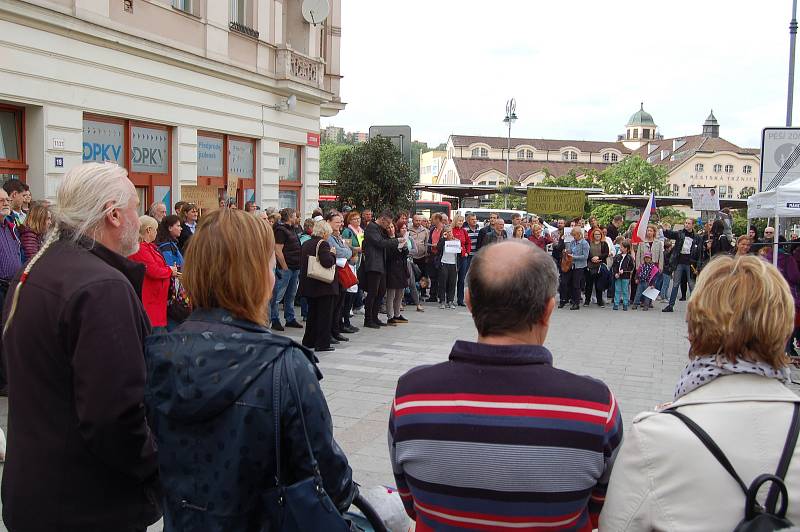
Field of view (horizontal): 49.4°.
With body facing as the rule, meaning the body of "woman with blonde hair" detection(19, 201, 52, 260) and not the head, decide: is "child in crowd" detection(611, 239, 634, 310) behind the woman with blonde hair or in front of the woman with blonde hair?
in front

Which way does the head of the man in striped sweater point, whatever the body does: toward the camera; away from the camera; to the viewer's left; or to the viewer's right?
away from the camera

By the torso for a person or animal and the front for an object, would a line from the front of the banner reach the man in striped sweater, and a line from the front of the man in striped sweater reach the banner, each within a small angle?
yes

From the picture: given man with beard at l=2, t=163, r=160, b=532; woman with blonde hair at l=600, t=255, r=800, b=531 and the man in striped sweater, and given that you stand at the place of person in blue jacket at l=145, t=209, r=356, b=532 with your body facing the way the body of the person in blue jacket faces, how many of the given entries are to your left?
1

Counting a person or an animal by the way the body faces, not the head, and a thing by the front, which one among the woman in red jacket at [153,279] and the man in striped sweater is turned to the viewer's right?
the woman in red jacket

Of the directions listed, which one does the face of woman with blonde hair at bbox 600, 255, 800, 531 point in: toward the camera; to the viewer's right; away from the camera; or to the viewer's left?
away from the camera

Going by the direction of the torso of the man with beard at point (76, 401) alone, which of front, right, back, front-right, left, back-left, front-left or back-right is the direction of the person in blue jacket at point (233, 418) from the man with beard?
right

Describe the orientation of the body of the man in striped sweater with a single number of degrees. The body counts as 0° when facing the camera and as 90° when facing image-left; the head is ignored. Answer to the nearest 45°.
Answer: approximately 180°

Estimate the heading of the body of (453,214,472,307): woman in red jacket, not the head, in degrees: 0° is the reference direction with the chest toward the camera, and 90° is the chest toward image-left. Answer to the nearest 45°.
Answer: approximately 315°

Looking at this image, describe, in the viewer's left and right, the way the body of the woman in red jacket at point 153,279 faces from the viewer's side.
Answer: facing to the right of the viewer

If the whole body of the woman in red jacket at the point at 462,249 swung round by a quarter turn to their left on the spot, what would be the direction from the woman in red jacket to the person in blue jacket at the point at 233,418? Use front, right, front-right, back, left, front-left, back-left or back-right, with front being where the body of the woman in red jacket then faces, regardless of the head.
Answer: back-right

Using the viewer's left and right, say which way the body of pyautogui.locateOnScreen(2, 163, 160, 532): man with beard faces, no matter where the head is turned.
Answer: facing away from the viewer and to the right of the viewer

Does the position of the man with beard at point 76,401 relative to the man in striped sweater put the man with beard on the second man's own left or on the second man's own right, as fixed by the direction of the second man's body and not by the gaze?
on the second man's own left

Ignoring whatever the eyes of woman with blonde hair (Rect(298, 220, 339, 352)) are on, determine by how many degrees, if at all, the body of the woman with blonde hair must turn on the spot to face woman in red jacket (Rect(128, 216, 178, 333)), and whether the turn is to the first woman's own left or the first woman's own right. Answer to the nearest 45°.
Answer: approximately 180°

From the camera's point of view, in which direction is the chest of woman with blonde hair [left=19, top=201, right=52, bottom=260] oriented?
to the viewer's right
